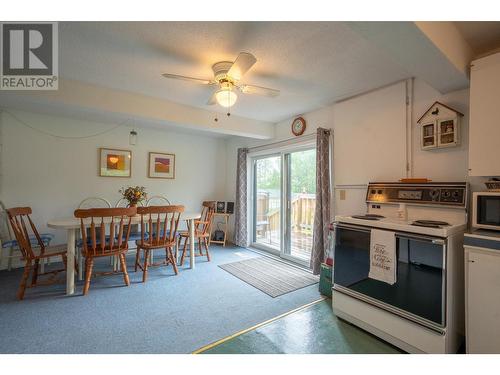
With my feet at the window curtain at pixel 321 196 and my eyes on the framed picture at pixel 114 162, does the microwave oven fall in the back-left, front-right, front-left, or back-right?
back-left

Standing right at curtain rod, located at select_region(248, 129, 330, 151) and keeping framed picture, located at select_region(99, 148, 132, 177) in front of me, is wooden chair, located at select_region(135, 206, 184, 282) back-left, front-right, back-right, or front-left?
front-left

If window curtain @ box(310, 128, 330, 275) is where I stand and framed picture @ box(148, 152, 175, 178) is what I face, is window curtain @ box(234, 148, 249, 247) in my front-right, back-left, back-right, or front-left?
front-right

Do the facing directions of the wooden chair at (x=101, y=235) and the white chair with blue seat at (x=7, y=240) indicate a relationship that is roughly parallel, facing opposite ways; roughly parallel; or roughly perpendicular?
roughly perpendicular

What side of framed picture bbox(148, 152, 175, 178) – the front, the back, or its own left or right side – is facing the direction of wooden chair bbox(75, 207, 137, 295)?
front

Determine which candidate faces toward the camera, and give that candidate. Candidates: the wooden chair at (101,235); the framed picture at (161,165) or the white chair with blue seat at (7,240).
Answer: the framed picture

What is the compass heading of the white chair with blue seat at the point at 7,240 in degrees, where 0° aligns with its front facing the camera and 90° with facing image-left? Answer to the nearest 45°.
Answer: approximately 270°

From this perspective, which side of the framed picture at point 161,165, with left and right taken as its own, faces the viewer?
front

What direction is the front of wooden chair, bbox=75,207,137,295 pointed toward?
away from the camera

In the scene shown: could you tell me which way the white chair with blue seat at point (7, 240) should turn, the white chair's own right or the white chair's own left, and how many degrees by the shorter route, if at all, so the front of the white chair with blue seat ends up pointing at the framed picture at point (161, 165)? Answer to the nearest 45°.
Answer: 0° — it already faces it

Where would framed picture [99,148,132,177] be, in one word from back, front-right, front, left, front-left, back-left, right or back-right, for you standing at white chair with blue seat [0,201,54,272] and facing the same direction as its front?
front

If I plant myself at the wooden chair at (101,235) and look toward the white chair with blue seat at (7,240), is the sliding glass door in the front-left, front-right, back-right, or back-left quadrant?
back-right

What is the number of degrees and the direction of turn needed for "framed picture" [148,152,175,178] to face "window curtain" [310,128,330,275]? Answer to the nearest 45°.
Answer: approximately 45° to its left

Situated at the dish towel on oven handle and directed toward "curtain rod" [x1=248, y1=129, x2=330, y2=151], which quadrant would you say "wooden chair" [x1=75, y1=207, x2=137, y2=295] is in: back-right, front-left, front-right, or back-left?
front-left

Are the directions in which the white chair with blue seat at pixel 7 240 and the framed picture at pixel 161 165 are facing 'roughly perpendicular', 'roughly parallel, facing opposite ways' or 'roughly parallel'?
roughly perpendicular
